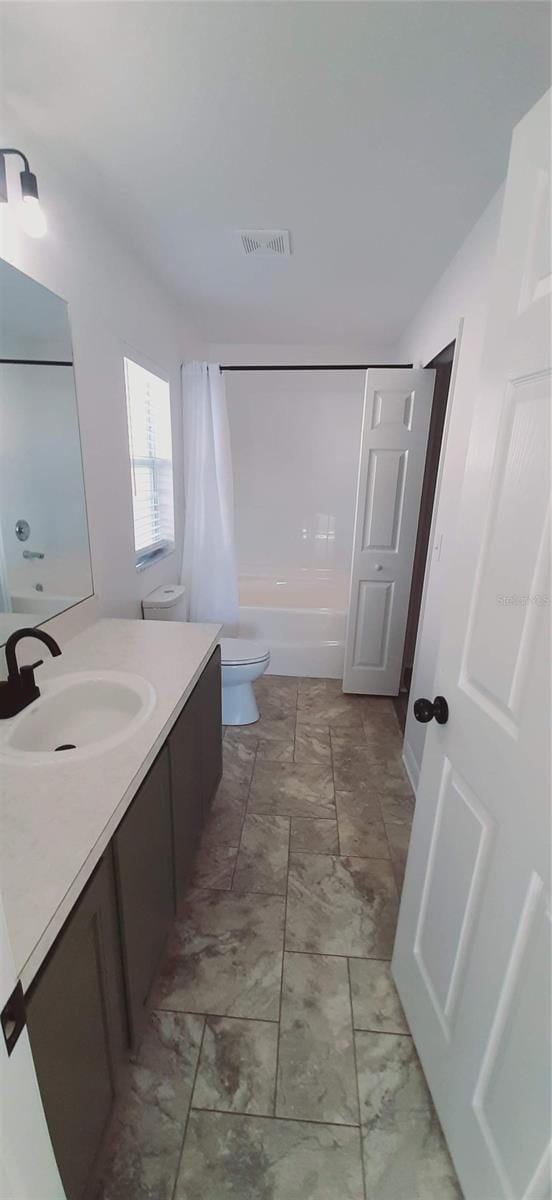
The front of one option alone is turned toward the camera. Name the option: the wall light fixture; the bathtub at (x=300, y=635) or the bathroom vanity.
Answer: the bathtub

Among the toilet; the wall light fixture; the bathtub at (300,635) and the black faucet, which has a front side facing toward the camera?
the bathtub

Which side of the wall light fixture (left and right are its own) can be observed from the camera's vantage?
right

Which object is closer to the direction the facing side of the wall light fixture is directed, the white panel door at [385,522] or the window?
the white panel door

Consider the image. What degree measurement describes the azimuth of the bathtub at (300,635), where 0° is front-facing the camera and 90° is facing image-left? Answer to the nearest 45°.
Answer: approximately 0°

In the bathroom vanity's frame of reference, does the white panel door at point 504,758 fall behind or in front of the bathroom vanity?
in front

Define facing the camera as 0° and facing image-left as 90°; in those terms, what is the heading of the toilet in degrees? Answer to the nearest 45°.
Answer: approximately 270°

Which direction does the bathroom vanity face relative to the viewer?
to the viewer's right

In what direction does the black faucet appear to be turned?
to the viewer's right

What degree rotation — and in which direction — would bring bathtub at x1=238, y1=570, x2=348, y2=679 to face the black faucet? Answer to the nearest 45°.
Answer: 0° — it already faces it

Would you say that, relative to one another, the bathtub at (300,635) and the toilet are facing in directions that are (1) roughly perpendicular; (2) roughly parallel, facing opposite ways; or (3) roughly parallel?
roughly perpendicular
